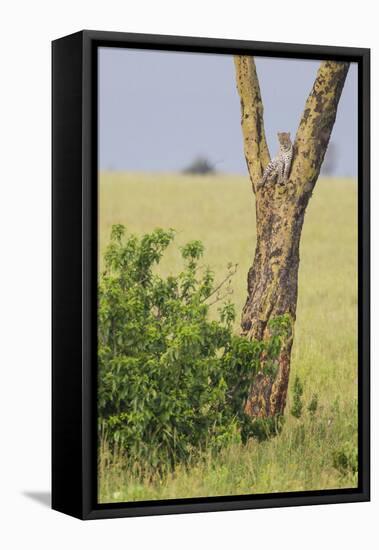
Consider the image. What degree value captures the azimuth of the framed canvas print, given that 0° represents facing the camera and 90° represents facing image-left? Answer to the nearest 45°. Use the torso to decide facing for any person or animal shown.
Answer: approximately 315°
